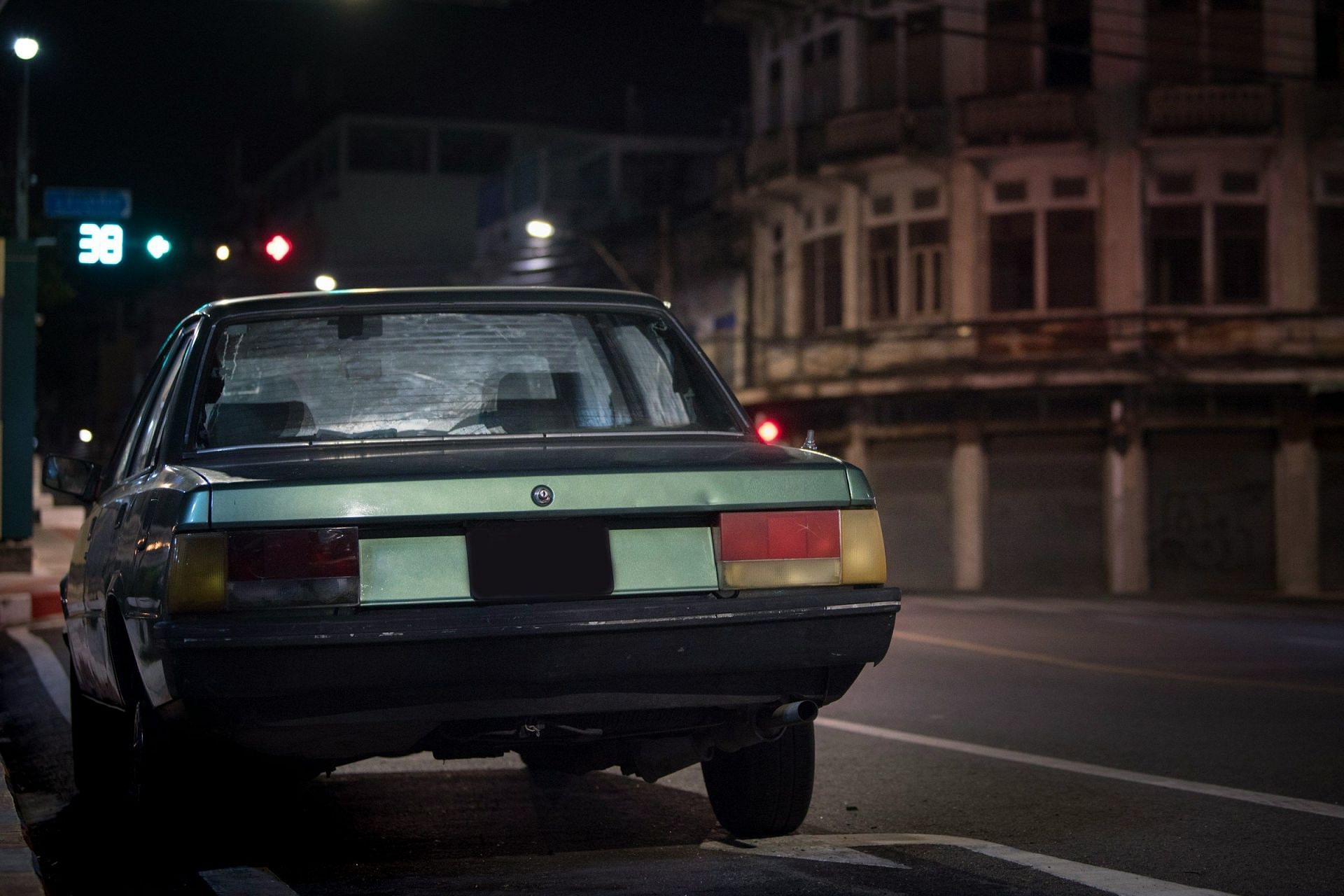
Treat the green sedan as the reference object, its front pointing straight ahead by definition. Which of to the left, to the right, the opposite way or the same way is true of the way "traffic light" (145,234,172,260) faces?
the opposite way

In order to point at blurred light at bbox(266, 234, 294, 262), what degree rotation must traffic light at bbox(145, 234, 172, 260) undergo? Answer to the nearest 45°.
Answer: approximately 90° to its left

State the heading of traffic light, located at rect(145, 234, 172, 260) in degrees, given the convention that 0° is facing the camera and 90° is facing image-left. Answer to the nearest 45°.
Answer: approximately 0°

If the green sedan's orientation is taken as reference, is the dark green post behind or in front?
in front

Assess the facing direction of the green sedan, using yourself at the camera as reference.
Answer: facing away from the viewer

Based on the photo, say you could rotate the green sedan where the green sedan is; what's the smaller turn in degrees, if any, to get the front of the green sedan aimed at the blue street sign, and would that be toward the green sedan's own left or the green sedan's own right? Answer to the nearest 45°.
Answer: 0° — it already faces it

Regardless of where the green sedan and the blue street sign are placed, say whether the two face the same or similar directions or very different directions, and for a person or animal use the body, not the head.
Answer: very different directions

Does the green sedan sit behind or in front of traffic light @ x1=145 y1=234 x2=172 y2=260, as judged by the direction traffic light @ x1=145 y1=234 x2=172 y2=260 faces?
in front
